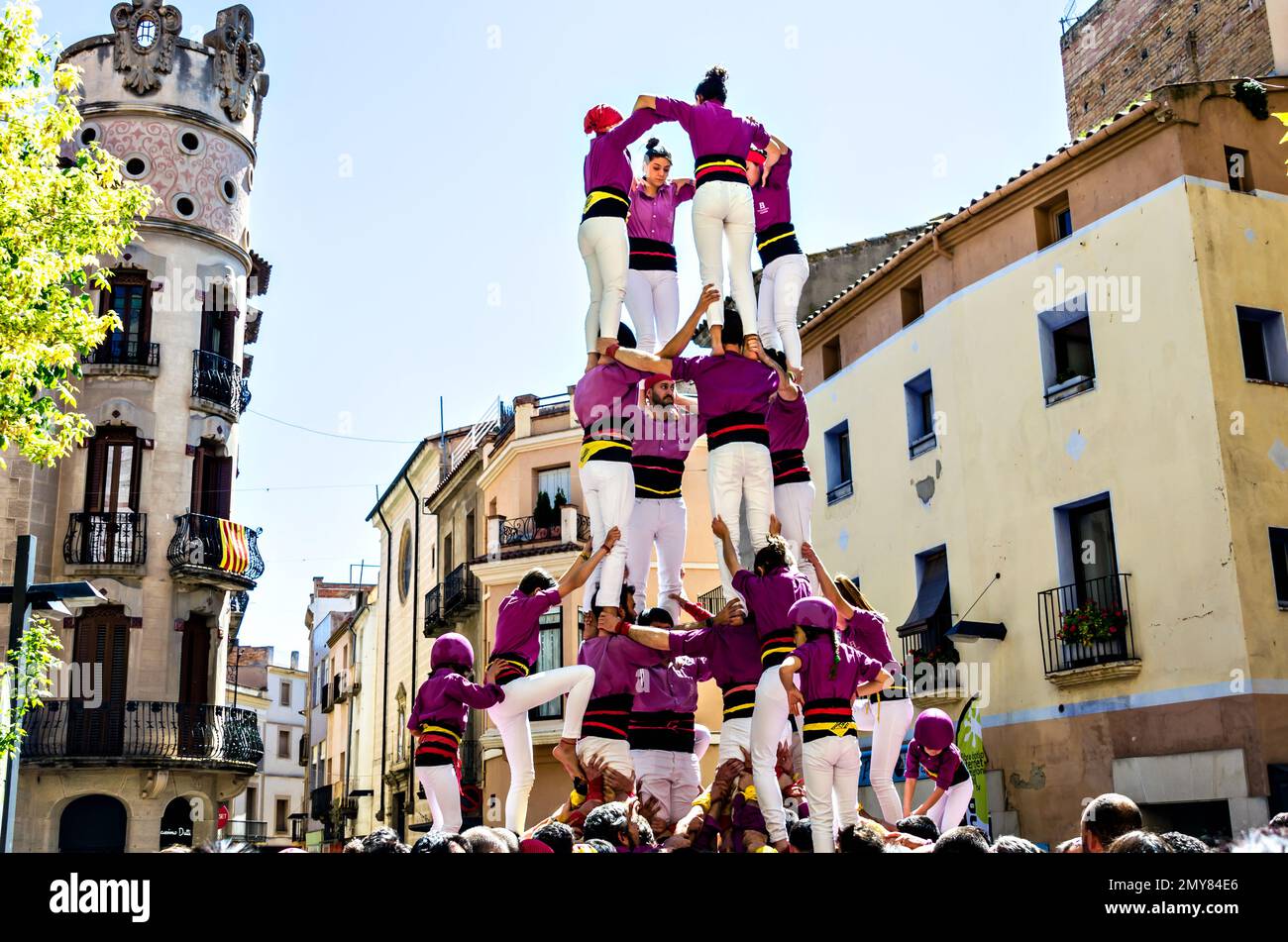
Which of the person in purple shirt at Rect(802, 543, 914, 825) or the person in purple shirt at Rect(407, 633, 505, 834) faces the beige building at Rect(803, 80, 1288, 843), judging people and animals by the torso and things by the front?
the person in purple shirt at Rect(407, 633, 505, 834)

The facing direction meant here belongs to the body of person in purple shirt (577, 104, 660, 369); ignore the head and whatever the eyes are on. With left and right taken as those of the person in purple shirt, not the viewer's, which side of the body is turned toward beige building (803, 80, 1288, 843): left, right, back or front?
front

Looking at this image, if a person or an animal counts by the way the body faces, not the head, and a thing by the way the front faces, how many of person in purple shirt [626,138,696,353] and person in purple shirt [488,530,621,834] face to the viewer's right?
1

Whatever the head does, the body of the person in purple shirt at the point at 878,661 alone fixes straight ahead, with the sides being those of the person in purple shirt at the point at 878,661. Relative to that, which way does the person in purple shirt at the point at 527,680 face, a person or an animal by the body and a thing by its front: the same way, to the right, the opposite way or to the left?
the opposite way

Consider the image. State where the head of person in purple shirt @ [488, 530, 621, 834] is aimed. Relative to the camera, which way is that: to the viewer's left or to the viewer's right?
to the viewer's right

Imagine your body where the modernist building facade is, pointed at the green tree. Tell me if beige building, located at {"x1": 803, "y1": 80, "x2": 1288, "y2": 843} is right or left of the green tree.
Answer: left

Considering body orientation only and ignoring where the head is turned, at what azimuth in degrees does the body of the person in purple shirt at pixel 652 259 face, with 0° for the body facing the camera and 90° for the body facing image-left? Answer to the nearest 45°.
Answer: approximately 0°

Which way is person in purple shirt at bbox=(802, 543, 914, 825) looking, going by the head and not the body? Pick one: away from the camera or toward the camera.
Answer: away from the camera

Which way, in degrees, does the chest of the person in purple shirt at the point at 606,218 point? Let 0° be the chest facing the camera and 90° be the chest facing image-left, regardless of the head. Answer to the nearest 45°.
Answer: approximately 225°

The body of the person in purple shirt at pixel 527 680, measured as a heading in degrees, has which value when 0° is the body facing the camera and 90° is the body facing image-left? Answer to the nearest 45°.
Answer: approximately 270°

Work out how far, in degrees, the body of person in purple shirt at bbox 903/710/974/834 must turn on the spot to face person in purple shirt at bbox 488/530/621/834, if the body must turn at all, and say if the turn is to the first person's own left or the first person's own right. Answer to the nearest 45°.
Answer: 0° — they already face them

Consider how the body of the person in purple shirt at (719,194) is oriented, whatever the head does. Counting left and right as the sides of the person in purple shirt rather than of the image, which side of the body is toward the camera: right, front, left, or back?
back

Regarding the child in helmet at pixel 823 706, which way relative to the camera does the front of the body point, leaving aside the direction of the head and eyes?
away from the camera
